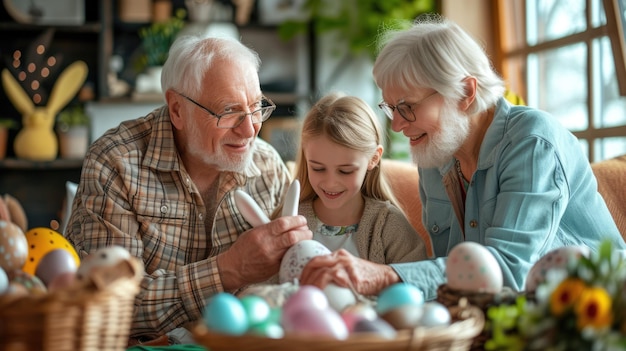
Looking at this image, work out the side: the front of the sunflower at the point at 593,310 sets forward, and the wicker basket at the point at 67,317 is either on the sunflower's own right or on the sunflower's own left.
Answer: on the sunflower's own right

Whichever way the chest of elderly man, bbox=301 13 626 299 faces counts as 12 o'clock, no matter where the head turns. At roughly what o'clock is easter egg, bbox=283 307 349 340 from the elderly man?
The easter egg is roughly at 11 o'clock from the elderly man.

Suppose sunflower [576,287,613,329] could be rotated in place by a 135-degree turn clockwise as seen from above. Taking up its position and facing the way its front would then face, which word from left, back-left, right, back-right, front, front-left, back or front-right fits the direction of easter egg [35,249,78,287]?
front-left

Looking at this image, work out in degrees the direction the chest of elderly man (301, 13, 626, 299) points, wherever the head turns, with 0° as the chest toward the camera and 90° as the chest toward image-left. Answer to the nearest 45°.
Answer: approximately 45°

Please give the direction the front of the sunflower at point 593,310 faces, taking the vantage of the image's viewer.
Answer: facing the viewer

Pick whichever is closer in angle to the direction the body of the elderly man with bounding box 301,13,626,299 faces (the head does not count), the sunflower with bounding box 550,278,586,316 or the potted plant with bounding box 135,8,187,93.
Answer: the sunflower

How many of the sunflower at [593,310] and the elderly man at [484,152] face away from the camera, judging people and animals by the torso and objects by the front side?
0

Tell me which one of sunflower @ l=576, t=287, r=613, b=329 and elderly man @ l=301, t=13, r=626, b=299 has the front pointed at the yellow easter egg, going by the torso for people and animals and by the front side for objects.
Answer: the elderly man

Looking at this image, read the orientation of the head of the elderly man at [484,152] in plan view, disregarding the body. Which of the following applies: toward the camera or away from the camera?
toward the camera

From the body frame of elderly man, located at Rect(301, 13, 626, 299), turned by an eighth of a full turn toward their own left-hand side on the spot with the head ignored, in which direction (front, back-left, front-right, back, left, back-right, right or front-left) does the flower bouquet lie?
front

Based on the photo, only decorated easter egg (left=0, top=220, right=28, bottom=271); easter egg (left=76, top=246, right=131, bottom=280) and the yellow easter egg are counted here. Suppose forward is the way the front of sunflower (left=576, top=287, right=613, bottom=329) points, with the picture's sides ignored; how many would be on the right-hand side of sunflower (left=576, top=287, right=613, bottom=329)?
3

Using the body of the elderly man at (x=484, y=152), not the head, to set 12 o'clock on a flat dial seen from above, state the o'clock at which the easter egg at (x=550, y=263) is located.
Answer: The easter egg is roughly at 10 o'clock from the elderly man.

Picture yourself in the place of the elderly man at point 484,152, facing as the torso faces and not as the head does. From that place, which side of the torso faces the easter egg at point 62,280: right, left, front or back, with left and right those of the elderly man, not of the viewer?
front

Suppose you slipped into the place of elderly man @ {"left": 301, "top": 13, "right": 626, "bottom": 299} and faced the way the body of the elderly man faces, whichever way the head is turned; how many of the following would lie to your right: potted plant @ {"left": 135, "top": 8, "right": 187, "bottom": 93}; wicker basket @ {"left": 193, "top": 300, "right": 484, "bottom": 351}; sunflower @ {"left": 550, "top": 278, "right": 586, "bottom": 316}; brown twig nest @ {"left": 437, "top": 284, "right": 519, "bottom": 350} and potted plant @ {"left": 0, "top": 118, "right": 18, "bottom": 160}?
2

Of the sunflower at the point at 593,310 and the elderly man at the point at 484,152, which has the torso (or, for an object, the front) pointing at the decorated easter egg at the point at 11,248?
the elderly man

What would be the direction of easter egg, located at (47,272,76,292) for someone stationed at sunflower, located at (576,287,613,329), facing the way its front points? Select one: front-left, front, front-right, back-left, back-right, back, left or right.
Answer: right
